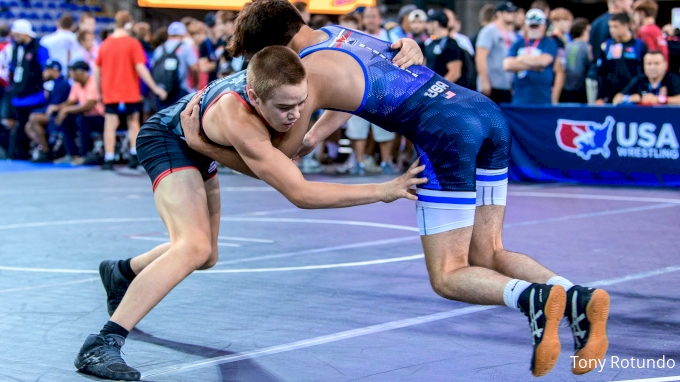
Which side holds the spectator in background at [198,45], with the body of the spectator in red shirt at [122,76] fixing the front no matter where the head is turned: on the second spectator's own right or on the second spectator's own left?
on the second spectator's own right

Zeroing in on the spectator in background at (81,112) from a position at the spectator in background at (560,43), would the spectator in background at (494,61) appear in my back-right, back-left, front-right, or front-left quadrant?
front-left

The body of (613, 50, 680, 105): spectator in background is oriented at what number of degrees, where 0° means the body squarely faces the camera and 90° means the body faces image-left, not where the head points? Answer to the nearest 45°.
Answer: approximately 0°

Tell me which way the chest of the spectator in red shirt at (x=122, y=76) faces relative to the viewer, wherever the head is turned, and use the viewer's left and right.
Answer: facing away from the viewer

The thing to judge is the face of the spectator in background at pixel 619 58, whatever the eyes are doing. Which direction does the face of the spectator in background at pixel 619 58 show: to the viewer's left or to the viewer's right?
to the viewer's left

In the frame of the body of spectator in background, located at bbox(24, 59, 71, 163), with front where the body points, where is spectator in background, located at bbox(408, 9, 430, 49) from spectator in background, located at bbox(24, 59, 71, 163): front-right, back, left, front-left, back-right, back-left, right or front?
back-left

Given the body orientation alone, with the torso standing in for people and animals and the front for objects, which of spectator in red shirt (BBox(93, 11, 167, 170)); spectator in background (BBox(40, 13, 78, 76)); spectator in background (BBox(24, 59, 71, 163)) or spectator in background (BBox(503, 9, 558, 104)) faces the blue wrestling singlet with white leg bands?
spectator in background (BBox(503, 9, 558, 104))

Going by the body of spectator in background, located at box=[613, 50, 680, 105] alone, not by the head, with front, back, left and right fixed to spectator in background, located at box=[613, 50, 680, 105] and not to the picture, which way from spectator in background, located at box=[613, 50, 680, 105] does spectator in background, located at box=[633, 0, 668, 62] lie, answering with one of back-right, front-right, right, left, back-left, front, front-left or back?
back

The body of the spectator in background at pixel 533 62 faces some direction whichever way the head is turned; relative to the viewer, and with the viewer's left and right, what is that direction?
facing the viewer
